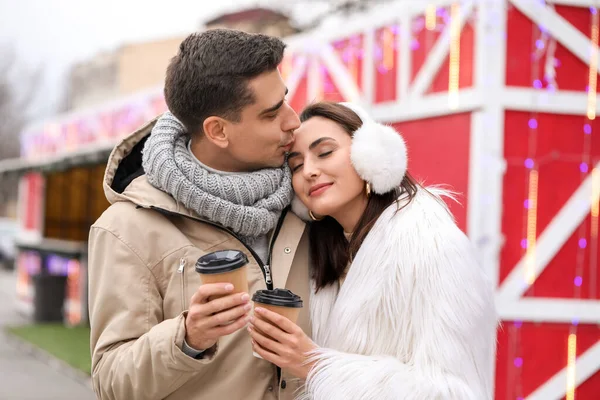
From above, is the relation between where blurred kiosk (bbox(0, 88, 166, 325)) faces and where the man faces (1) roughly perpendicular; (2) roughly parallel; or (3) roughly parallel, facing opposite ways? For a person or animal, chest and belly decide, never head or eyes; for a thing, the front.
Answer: roughly perpendicular

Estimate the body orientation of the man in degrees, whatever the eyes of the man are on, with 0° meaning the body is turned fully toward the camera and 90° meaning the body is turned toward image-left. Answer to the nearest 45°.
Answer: approximately 315°

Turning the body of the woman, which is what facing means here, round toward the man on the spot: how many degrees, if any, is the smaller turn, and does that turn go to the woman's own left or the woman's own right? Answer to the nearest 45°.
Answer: approximately 45° to the woman's own right

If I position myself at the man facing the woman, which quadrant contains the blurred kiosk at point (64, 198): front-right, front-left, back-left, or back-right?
back-left

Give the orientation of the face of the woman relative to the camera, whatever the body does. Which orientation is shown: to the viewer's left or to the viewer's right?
to the viewer's left

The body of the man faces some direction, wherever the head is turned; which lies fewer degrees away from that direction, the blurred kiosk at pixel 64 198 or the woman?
the woman

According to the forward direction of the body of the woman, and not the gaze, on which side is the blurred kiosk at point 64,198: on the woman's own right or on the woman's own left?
on the woman's own right

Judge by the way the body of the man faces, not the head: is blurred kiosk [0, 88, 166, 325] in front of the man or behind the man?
behind

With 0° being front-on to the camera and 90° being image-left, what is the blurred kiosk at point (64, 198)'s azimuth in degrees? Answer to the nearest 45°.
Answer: approximately 45°

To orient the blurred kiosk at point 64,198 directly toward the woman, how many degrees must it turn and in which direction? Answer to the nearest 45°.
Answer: approximately 45° to its left
